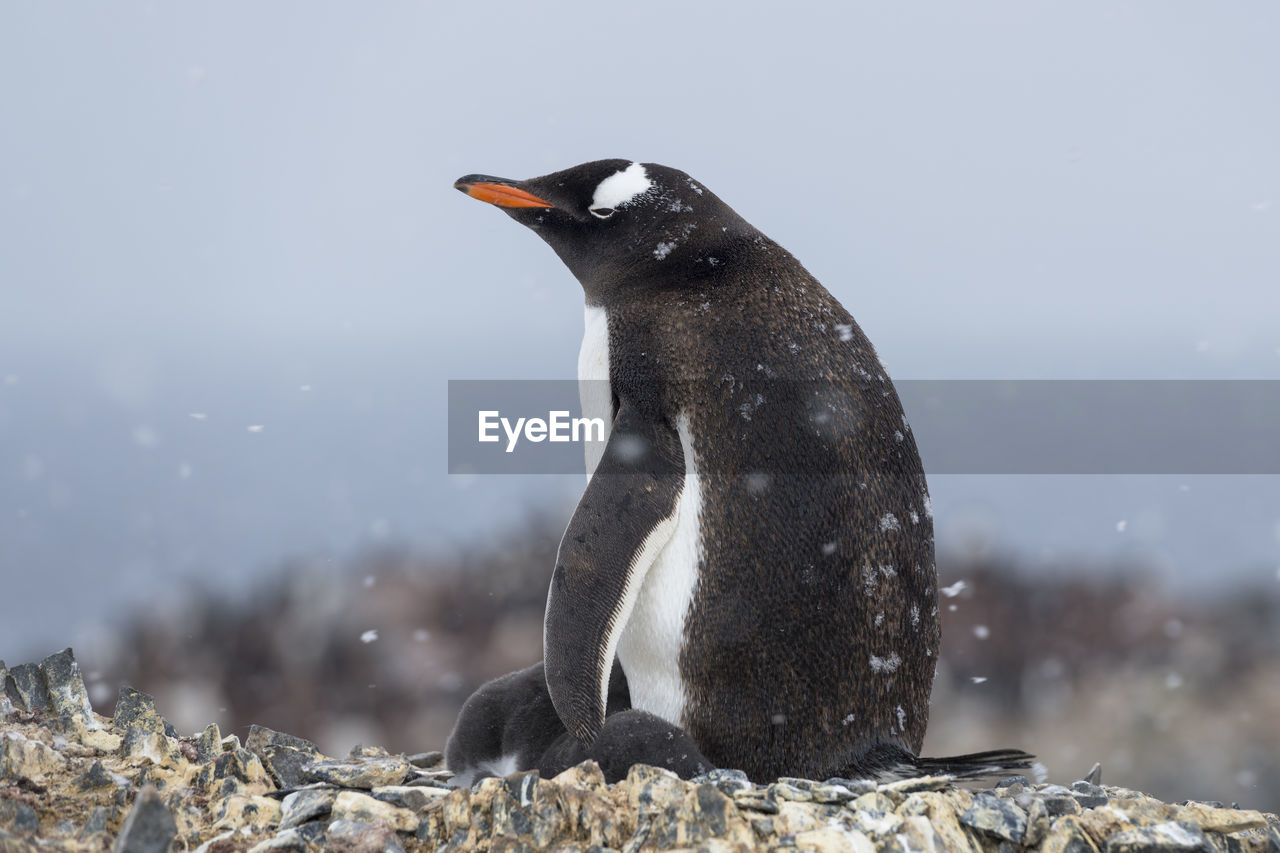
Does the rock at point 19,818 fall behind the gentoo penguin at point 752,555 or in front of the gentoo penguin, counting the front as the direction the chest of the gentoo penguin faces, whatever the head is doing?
in front

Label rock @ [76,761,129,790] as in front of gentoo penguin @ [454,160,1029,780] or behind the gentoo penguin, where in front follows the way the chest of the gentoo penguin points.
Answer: in front

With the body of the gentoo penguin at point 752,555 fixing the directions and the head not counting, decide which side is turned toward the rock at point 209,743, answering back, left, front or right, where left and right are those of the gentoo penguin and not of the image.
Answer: front

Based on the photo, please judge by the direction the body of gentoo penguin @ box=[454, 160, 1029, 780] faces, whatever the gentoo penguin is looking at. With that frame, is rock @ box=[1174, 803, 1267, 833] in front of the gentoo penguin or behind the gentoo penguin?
behind

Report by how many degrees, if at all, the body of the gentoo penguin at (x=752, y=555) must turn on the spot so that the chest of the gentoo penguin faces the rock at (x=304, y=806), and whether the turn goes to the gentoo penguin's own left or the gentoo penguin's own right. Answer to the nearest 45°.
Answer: approximately 45° to the gentoo penguin's own left

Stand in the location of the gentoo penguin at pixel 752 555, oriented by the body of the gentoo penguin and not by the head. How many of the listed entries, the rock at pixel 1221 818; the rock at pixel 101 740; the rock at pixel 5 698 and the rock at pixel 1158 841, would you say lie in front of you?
2

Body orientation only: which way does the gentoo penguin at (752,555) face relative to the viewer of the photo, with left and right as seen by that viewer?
facing to the left of the viewer

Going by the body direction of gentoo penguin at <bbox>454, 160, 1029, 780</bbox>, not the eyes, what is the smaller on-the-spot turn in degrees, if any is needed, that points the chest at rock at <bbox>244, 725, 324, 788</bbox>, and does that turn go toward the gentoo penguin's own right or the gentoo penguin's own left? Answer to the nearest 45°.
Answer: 0° — it already faces it

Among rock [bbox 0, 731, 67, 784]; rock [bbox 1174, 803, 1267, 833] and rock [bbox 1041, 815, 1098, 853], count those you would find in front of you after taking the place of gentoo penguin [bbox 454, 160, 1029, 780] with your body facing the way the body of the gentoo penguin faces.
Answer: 1

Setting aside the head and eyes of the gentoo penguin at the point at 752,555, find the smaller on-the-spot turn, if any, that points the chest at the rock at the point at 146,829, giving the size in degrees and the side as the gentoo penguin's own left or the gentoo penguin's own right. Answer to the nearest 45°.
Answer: approximately 45° to the gentoo penguin's own left

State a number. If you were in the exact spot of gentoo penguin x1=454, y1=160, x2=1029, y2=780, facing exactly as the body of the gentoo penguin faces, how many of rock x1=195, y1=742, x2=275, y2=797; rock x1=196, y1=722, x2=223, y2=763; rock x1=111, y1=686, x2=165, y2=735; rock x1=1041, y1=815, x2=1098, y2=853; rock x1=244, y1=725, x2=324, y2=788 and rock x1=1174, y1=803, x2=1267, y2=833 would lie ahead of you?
4
